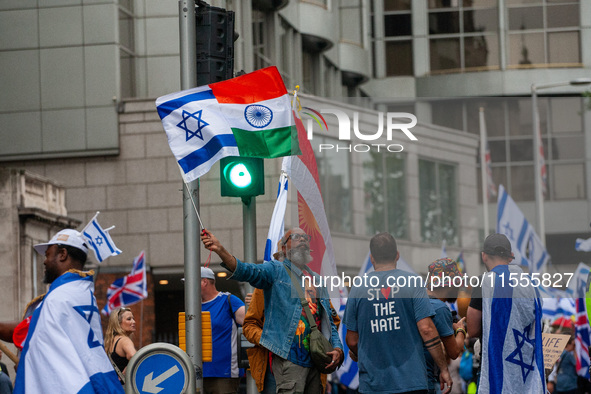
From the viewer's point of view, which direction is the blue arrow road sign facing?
toward the camera

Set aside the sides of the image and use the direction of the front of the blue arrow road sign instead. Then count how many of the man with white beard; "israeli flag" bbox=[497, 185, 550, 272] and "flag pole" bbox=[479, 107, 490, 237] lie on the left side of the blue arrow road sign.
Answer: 3

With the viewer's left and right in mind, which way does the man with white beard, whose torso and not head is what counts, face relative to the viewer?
facing the viewer and to the right of the viewer

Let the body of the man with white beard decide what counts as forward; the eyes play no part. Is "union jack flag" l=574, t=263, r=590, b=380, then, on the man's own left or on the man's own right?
on the man's own left

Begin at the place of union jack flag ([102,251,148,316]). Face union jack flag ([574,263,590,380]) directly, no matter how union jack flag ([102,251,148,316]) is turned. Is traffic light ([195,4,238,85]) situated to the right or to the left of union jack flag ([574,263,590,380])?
right

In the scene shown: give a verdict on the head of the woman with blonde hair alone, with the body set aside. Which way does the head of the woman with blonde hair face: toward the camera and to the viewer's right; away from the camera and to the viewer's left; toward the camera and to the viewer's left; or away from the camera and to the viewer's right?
toward the camera and to the viewer's right

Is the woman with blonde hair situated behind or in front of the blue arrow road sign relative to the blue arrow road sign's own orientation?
behind

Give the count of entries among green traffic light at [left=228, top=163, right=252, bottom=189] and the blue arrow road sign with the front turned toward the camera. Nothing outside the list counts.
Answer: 2
